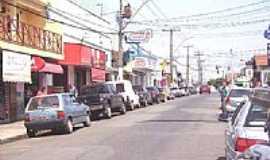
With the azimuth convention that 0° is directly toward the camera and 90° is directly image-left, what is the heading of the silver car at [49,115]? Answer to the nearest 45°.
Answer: approximately 225°

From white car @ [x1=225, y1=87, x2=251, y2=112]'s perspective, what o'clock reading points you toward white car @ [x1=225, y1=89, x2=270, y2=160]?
white car @ [x1=225, y1=89, x2=270, y2=160] is roughly at 6 o'clock from white car @ [x1=225, y1=87, x2=251, y2=112].

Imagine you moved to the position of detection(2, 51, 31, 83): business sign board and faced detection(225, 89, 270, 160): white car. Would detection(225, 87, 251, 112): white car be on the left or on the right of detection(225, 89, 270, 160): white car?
left

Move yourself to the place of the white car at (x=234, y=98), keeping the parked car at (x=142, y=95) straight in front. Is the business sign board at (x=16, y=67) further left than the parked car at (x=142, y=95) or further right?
left

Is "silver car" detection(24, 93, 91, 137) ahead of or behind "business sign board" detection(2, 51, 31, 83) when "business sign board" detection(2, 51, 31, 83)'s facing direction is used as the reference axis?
ahead

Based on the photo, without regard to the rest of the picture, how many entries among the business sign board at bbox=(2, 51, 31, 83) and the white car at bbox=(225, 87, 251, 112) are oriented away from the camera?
1

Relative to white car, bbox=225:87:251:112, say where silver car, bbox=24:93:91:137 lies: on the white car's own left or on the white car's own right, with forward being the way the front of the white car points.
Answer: on the white car's own left

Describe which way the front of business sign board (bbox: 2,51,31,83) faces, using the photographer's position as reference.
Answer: facing the viewer and to the right of the viewer

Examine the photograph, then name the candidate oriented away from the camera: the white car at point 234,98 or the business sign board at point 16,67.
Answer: the white car

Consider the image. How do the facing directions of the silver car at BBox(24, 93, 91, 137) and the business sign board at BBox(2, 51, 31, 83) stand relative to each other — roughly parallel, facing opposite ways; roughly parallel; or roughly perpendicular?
roughly perpendicular

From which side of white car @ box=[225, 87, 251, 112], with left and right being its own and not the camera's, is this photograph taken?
back

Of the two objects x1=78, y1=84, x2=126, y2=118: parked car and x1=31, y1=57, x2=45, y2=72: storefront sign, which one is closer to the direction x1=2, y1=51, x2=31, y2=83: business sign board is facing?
the parked car

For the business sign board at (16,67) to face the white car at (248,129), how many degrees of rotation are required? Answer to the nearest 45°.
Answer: approximately 45° to its right
